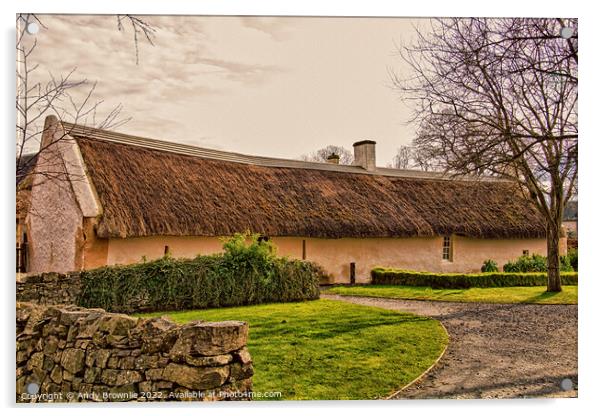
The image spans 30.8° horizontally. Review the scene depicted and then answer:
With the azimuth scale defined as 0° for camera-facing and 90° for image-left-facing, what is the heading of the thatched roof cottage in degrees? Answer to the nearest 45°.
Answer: approximately 315°

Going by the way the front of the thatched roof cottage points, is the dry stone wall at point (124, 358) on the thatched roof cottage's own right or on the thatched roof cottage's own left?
on the thatched roof cottage's own right

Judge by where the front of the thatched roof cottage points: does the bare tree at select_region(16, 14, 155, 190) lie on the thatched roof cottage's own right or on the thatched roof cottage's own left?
on the thatched roof cottage's own right
